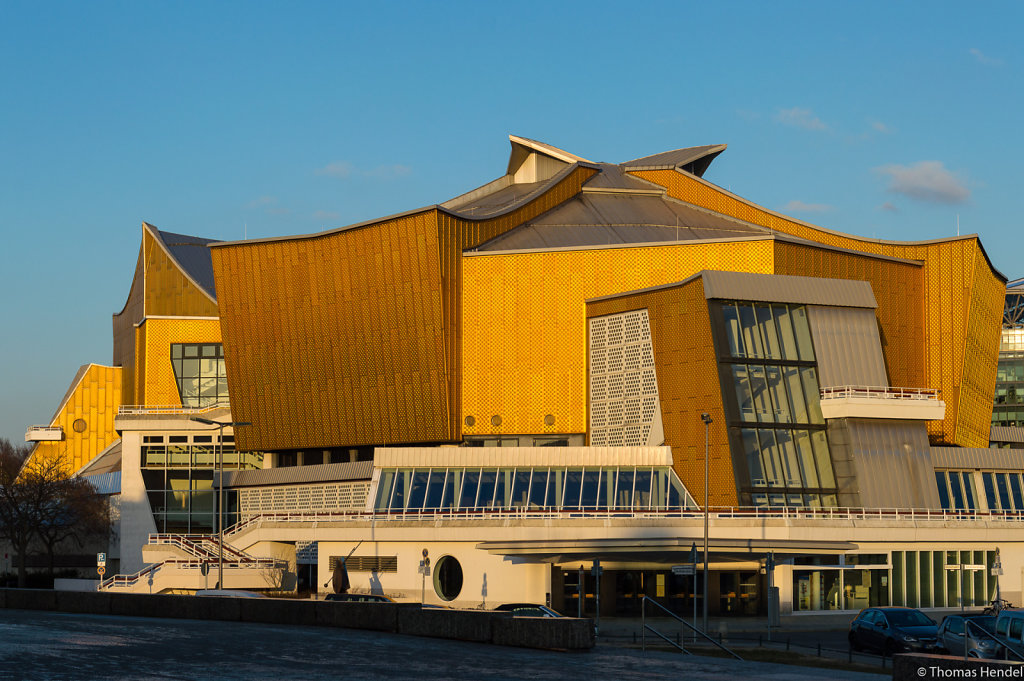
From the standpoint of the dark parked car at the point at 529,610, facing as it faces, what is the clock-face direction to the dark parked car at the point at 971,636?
the dark parked car at the point at 971,636 is roughly at 1 o'clock from the dark parked car at the point at 529,610.

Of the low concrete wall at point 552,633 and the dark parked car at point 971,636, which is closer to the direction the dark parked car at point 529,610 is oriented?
the dark parked car

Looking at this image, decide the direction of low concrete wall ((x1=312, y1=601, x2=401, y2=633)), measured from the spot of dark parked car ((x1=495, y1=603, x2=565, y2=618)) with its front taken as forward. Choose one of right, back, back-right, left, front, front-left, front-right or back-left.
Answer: back-right

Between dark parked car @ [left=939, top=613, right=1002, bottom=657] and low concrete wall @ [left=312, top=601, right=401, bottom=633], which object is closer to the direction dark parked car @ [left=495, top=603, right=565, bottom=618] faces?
the dark parked car

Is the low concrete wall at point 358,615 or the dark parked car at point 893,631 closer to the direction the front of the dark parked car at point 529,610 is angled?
the dark parked car

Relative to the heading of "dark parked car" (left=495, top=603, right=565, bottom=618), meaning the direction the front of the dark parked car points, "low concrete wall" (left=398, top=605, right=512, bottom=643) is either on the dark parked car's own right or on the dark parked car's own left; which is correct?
on the dark parked car's own right

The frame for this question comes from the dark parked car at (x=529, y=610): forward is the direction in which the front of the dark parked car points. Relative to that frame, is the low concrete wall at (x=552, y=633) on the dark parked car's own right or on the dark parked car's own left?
on the dark parked car's own right

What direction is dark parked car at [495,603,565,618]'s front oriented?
to the viewer's right

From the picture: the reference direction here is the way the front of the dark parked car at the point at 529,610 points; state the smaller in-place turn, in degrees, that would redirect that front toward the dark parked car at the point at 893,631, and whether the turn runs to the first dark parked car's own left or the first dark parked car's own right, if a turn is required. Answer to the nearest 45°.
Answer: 0° — it already faces it
